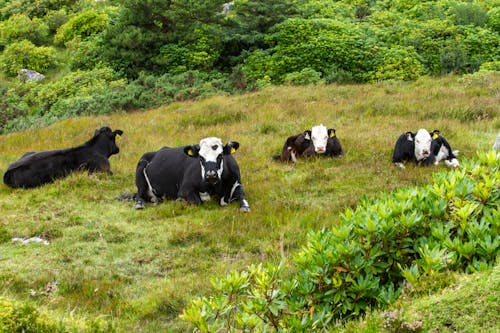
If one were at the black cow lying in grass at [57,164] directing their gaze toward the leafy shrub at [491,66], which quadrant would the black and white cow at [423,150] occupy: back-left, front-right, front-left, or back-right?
front-right

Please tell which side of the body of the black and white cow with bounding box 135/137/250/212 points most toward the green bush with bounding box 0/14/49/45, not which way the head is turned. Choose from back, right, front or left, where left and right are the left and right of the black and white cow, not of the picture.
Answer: back

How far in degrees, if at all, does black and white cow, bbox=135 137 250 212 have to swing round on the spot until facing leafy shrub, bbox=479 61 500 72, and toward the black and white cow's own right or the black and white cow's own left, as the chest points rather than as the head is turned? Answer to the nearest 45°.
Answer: approximately 90° to the black and white cow's own left

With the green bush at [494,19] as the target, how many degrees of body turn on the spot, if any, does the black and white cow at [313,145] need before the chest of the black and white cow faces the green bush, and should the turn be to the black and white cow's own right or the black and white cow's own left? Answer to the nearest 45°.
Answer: approximately 90° to the black and white cow's own left

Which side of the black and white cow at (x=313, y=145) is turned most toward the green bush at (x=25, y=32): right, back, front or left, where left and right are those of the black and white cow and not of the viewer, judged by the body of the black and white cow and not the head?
back

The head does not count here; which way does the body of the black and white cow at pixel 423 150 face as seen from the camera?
toward the camera

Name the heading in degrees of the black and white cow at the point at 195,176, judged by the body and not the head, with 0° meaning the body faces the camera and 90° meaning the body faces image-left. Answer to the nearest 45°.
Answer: approximately 315°

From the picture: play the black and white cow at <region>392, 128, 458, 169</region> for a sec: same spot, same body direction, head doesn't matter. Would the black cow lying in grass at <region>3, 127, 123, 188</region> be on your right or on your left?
on your right

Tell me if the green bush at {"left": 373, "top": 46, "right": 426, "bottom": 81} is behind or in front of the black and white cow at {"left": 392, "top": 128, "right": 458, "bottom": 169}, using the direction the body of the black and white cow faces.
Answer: behind

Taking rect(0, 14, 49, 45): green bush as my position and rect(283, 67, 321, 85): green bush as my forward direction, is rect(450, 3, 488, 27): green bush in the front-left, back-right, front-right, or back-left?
front-left

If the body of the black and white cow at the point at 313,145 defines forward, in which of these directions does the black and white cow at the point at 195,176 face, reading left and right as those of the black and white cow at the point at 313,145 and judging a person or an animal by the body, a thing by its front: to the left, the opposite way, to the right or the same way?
the same way

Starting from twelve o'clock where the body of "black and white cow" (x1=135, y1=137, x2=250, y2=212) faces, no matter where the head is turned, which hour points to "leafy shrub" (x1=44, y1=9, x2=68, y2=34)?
The leafy shrub is roughly at 7 o'clock from the black and white cow.

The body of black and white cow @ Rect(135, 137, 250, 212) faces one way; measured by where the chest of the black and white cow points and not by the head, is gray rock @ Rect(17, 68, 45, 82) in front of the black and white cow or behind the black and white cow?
behind

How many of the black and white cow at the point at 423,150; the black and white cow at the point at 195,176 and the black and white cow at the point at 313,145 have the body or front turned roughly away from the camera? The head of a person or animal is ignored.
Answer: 0
